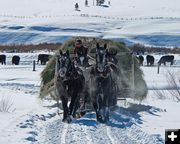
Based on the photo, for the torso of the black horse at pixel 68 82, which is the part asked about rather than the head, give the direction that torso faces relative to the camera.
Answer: toward the camera

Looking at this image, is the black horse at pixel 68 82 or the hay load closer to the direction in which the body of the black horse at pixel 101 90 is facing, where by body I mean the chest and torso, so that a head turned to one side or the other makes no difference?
the black horse

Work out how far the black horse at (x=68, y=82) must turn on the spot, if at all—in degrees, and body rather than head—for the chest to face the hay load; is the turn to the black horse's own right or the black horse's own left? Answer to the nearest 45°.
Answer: approximately 135° to the black horse's own left

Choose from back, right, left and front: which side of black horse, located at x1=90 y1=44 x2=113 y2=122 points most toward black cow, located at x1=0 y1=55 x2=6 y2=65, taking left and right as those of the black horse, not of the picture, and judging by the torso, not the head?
back

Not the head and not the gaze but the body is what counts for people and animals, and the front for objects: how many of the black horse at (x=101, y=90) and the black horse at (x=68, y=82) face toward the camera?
2

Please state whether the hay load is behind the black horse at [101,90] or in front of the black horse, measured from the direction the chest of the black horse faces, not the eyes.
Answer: behind

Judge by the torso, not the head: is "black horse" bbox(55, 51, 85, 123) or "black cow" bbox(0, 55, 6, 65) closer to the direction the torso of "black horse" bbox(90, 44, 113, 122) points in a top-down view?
the black horse

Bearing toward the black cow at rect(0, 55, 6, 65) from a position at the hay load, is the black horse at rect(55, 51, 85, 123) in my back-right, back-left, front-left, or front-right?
back-left

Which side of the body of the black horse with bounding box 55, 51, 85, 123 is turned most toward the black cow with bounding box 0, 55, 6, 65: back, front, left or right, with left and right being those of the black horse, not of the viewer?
back

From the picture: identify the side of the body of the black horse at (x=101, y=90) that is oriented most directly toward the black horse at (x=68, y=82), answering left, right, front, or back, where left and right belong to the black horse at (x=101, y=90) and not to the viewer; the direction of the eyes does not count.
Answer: right

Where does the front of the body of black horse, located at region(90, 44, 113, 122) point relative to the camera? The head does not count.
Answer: toward the camera
